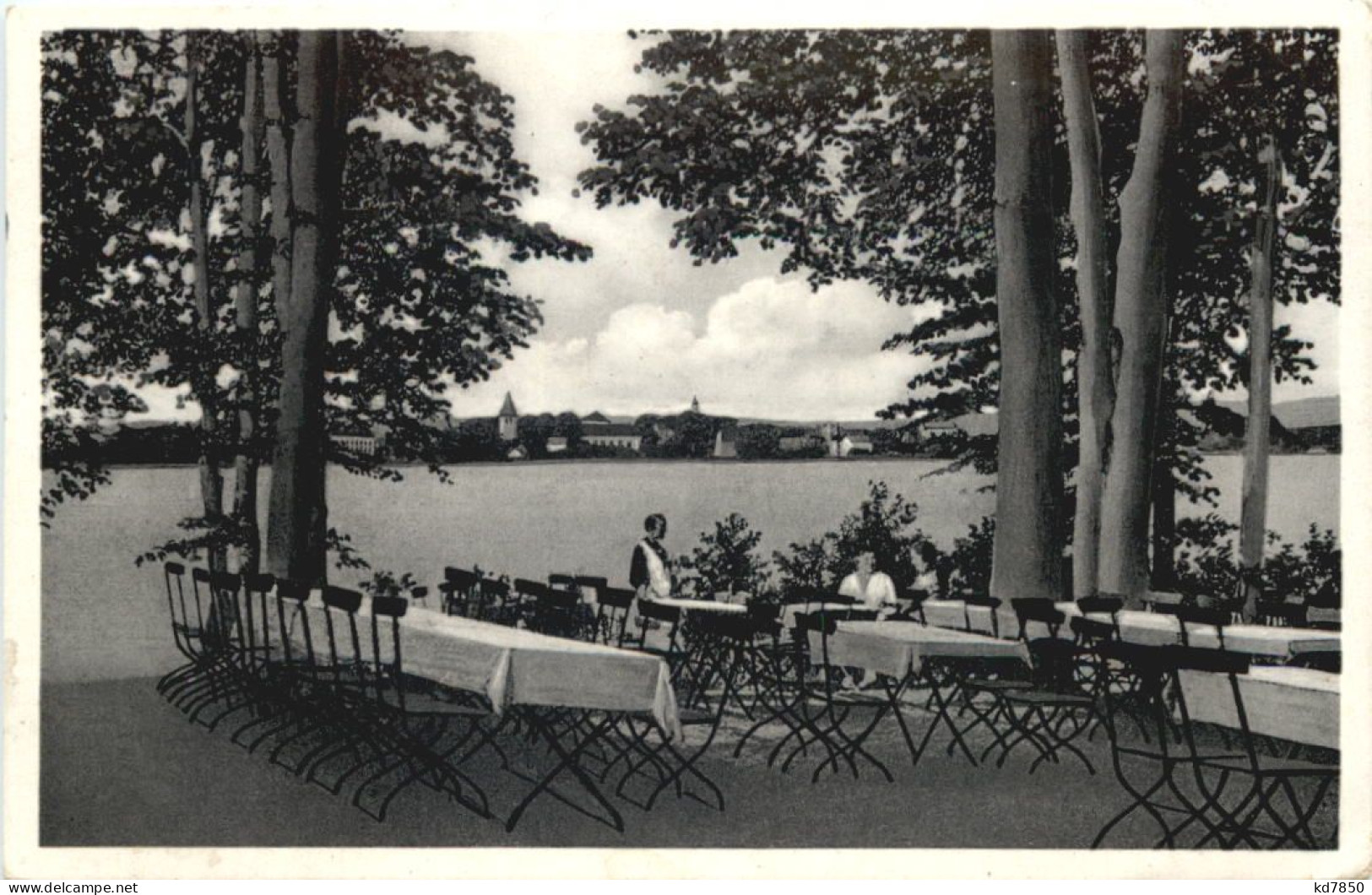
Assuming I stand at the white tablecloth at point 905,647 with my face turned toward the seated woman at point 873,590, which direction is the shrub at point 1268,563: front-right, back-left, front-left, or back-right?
front-right

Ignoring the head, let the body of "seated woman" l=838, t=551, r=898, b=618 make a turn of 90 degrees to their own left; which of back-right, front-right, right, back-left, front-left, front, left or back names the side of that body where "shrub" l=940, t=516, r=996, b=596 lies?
front-left

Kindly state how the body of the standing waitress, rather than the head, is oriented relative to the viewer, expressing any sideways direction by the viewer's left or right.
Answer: facing the viewer and to the right of the viewer

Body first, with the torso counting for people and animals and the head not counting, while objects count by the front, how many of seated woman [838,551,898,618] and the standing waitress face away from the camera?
0

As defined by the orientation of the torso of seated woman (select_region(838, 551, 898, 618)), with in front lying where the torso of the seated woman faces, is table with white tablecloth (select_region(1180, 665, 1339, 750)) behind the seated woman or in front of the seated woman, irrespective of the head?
in front

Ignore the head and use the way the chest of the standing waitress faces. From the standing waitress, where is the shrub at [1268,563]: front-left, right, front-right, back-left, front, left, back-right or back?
front-left

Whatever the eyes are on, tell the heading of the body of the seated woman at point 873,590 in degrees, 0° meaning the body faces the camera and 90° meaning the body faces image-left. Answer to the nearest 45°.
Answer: approximately 0°
